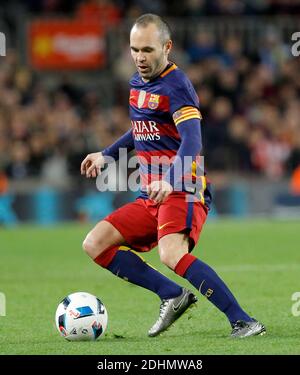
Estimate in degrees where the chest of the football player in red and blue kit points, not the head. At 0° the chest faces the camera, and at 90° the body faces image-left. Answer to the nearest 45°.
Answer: approximately 45°

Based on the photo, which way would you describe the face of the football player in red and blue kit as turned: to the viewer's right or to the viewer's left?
to the viewer's left
